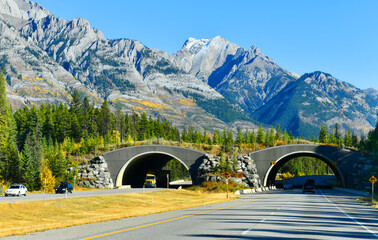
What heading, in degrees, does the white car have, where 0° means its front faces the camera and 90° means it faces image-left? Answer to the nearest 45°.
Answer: approximately 45°
